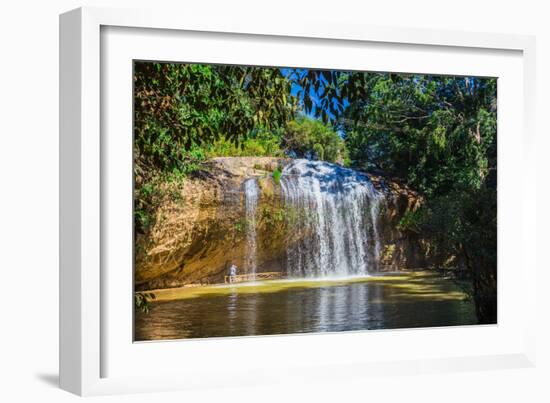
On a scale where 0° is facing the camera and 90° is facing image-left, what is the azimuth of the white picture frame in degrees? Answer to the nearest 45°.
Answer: approximately 315°
